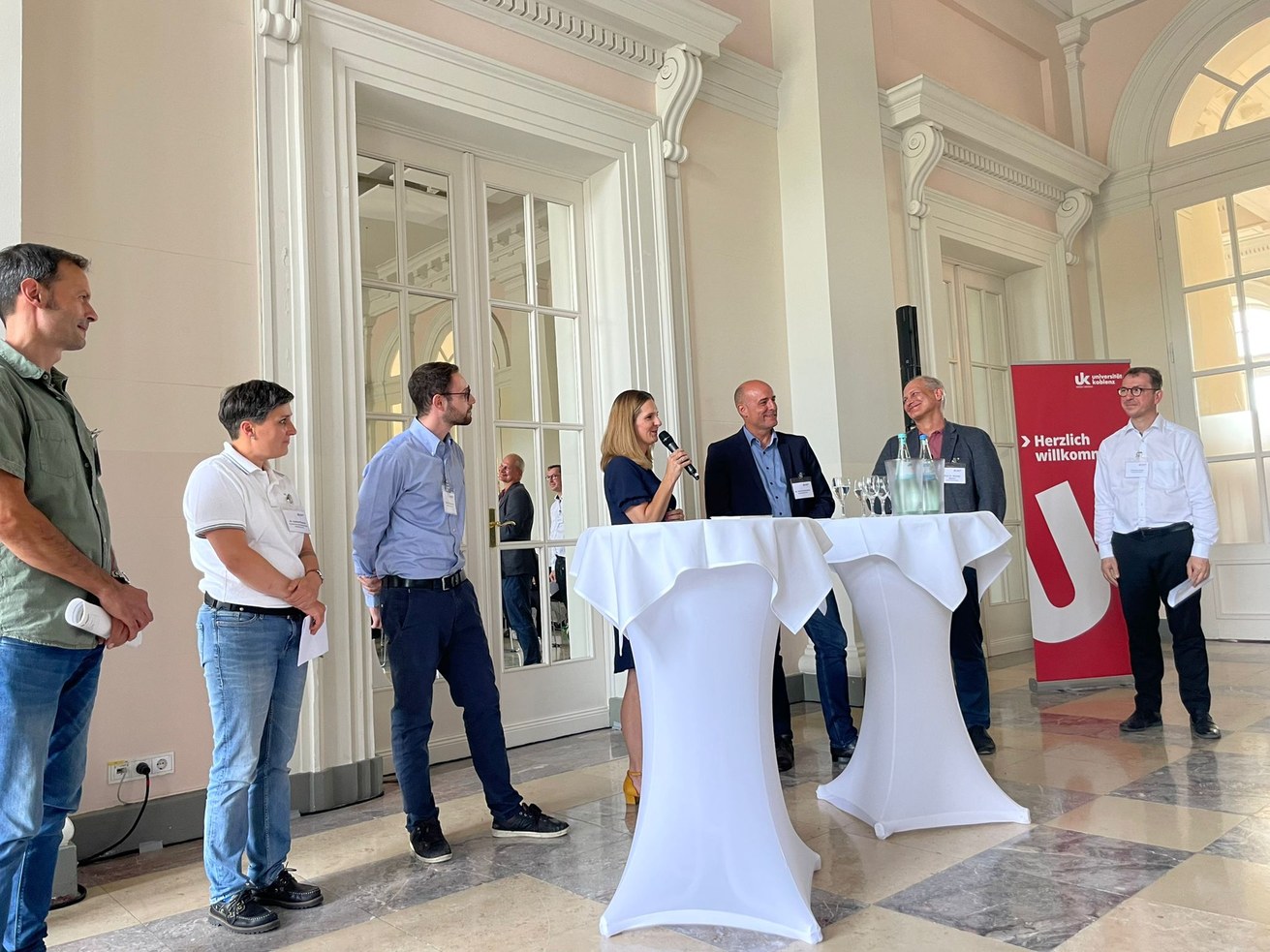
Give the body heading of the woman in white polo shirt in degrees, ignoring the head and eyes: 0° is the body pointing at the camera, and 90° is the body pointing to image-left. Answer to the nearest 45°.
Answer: approximately 315°

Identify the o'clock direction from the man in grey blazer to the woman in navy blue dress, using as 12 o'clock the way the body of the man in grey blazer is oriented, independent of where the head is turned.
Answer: The woman in navy blue dress is roughly at 2 o'clock from the man in grey blazer.

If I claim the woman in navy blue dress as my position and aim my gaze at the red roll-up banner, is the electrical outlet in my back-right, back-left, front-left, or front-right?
back-left

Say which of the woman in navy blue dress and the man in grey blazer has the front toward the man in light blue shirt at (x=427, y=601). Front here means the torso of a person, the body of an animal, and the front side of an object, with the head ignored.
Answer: the man in grey blazer

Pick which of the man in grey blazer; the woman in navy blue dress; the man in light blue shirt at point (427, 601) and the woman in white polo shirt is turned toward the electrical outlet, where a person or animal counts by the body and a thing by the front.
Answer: the man in grey blazer

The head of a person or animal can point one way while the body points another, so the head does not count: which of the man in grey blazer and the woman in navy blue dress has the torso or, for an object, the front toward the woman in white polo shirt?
the man in grey blazer
